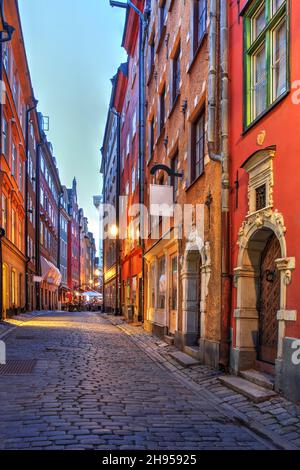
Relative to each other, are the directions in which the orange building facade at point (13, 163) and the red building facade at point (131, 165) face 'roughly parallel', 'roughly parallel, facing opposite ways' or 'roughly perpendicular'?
roughly parallel, facing opposite ways

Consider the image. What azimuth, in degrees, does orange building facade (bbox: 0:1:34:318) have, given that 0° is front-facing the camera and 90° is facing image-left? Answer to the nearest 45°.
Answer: approximately 270°

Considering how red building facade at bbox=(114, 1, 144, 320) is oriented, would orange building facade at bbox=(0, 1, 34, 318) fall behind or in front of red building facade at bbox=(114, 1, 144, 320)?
in front

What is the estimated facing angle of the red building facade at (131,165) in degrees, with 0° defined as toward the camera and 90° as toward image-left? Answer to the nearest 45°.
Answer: approximately 90°

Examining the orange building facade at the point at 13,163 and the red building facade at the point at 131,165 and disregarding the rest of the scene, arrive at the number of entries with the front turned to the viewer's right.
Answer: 1
